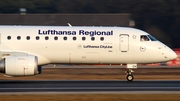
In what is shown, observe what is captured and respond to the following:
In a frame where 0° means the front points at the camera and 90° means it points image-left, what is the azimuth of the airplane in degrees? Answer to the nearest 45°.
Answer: approximately 270°
